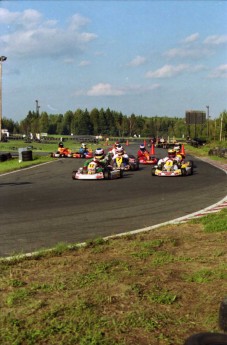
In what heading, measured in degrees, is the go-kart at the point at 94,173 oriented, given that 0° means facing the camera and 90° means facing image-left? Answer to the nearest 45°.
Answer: approximately 45°

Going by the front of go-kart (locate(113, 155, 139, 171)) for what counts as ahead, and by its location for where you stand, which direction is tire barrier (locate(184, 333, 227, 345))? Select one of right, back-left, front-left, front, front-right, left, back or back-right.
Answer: front-left

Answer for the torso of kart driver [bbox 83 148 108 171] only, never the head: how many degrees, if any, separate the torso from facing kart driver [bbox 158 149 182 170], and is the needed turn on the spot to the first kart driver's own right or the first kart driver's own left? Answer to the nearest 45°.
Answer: approximately 135° to the first kart driver's own left

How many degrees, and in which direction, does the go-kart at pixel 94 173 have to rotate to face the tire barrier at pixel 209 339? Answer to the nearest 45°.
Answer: approximately 45° to its left

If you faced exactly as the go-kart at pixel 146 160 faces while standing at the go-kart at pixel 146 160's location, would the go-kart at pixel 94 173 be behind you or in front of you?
in front

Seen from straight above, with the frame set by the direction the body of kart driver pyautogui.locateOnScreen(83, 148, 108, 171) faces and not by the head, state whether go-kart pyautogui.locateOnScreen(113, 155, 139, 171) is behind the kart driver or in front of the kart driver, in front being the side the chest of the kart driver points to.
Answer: behind

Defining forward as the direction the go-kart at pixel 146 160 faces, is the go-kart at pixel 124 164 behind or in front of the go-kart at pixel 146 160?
in front

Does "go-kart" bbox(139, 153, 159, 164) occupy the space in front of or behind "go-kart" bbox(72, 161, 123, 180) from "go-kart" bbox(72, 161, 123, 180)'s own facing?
behind

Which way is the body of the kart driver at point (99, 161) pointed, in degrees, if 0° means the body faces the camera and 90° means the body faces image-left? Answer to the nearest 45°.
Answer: approximately 45°
